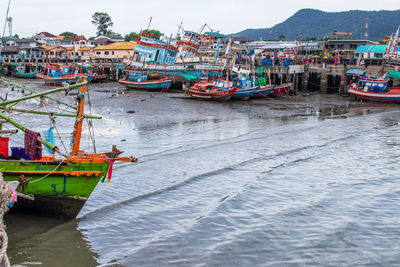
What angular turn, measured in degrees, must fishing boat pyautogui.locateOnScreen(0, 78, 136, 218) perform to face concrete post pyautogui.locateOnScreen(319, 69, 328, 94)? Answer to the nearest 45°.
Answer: approximately 45° to its left

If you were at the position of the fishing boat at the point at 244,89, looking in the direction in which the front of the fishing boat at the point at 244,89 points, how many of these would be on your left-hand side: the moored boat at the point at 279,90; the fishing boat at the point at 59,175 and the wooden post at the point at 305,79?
2

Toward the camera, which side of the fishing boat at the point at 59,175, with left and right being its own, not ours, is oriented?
right

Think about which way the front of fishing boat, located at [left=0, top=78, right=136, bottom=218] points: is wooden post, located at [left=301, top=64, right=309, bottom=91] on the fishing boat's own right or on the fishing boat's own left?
on the fishing boat's own left
